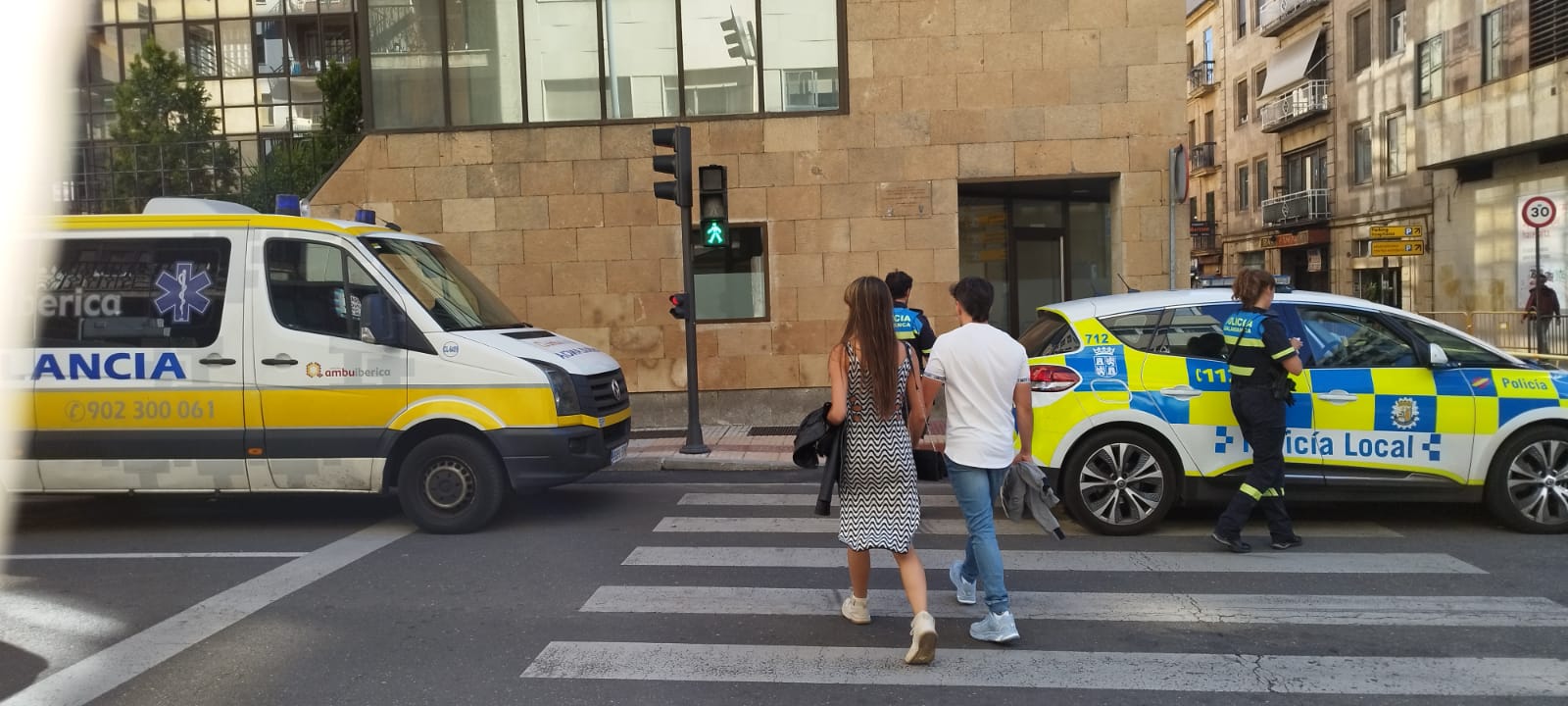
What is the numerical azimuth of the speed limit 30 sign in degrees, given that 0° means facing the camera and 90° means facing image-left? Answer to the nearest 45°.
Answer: approximately 0°

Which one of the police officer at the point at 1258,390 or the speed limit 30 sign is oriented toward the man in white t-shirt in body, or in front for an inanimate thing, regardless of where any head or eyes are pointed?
the speed limit 30 sign

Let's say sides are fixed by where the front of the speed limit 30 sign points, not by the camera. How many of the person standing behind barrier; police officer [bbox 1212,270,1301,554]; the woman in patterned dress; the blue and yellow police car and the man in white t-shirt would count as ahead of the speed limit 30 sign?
4

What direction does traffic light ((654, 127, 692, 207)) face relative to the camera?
to the viewer's left

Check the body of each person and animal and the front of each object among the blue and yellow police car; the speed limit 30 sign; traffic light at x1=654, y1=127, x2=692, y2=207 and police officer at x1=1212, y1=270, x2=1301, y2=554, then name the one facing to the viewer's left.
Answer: the traffic light

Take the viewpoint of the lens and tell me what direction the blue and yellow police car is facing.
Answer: facing to the right of the viewer

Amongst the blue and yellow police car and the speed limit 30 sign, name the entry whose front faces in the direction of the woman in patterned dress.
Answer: the speed limit 30 sign

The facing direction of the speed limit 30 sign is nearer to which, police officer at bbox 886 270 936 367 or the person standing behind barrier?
the police officer

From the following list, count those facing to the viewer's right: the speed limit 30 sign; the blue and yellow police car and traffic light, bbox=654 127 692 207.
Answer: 1

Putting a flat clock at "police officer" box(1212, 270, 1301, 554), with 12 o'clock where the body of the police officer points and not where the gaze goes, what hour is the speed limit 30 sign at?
The speed limit 30 sign is roughly at 11 o'clock from the police officer.

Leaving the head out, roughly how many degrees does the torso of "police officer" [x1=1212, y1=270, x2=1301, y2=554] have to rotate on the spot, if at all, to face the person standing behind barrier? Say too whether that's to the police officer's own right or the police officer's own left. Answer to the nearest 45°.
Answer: approximately 45° to the police officer's own left

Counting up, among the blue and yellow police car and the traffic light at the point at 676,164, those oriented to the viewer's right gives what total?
1

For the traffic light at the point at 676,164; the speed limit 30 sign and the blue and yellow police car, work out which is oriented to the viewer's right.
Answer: the blue and yellow police car
